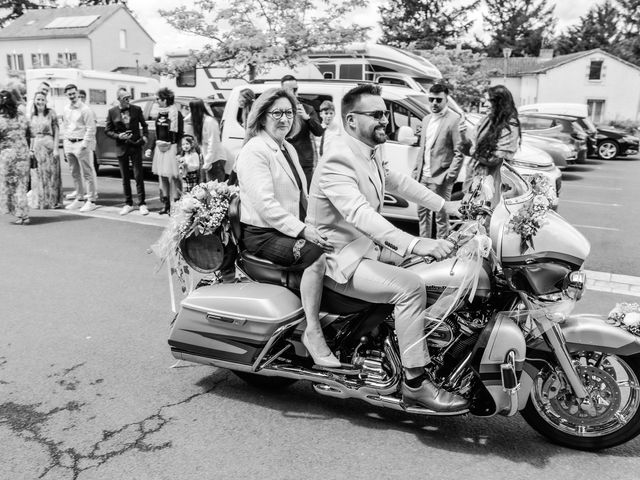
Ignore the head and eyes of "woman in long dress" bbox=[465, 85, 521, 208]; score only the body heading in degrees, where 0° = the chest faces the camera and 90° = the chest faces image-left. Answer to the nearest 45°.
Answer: approximately 90°

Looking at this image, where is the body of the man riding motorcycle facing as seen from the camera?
to the viewer's right

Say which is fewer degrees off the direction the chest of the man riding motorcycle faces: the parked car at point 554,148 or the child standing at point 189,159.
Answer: the parked car

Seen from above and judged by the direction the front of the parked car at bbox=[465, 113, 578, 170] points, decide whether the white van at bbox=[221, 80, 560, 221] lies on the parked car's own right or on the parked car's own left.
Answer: on the parked car's own right

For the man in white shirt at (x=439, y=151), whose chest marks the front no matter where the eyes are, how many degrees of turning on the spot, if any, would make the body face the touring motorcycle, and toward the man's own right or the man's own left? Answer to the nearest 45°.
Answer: approximately 45° to the man's own left

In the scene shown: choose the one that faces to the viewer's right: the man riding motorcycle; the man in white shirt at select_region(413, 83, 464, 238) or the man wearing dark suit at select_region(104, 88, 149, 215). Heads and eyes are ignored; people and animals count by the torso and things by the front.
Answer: the man riding motorcycle

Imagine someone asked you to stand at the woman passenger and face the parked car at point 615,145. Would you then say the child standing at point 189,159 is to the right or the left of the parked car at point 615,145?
left

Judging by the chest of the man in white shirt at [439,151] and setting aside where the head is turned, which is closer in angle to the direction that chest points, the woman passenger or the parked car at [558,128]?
the woman passenger

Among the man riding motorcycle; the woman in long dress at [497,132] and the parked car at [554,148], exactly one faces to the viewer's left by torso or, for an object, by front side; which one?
the woman in long dress

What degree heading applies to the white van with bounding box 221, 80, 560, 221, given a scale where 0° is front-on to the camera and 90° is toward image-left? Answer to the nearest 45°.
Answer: approximately 315°

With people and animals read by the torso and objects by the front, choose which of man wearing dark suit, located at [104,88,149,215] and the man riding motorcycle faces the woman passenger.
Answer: the man wearing dark suit
